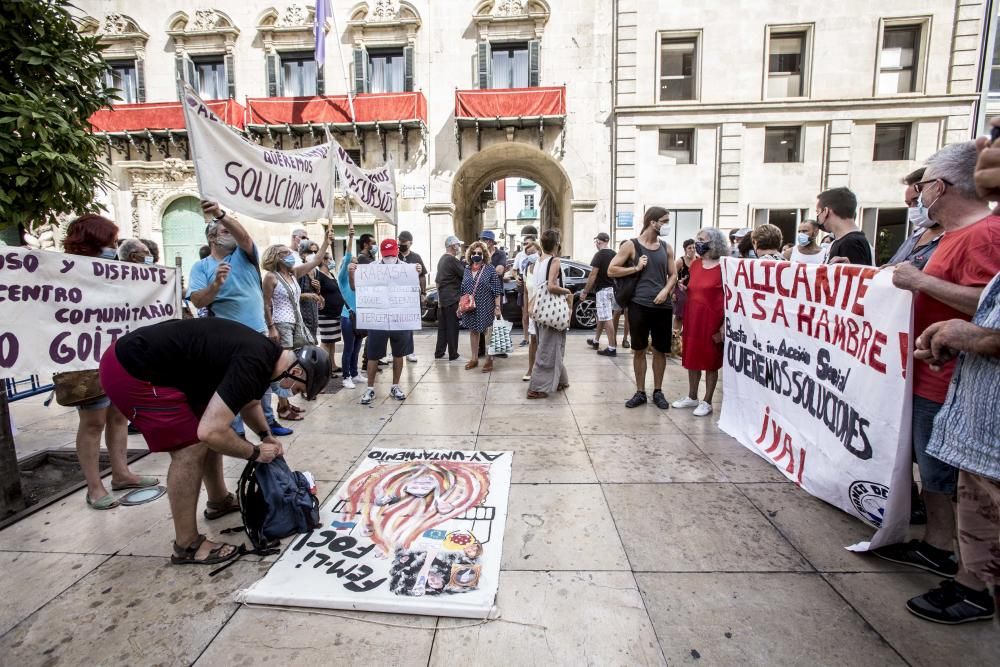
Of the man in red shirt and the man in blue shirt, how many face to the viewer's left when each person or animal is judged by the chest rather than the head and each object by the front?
1

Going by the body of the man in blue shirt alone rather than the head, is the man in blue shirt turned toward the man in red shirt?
yes

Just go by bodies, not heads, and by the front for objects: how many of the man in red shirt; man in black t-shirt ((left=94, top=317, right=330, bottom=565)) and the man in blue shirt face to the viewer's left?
1

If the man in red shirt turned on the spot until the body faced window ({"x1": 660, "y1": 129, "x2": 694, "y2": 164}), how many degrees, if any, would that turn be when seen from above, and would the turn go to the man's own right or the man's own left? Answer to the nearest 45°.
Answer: approximately 45° to the man's own right

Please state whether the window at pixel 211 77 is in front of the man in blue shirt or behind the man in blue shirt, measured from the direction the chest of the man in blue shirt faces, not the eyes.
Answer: behind

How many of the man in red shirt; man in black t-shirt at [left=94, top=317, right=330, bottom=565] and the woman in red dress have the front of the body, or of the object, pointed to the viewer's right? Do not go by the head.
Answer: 1

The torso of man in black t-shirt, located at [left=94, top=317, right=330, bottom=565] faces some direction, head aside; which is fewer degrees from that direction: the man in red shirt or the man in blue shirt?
the man in red shirt

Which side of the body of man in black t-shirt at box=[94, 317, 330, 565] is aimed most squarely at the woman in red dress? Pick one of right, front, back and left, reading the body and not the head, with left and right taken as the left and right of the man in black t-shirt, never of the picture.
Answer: front

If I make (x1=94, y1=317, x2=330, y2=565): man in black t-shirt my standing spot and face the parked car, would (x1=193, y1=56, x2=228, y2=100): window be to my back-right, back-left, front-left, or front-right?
front-left

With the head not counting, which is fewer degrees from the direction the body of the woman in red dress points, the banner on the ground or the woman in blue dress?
the banner on the ground

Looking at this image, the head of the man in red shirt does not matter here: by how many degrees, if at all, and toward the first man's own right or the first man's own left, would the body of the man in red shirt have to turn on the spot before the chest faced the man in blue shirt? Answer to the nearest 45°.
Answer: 0° — they already face them

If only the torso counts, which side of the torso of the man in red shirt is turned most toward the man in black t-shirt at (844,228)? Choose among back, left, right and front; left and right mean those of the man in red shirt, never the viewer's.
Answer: right

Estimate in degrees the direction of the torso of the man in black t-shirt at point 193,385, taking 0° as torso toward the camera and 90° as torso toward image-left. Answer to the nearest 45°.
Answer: approximately 270°

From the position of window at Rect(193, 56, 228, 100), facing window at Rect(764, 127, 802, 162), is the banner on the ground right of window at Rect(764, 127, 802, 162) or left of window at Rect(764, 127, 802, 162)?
right

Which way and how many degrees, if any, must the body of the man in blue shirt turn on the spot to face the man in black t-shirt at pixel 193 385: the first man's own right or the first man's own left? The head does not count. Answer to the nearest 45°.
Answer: approximately 45° to the first man's own right

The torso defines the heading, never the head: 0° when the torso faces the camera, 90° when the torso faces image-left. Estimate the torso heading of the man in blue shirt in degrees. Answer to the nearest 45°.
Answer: approximately 315°

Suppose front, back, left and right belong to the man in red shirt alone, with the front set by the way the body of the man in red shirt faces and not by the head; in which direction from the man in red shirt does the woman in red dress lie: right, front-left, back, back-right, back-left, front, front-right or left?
front-right

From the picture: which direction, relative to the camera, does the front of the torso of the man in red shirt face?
to the viewer's left

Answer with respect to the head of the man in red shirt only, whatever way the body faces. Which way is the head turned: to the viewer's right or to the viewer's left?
to the viewer's left
